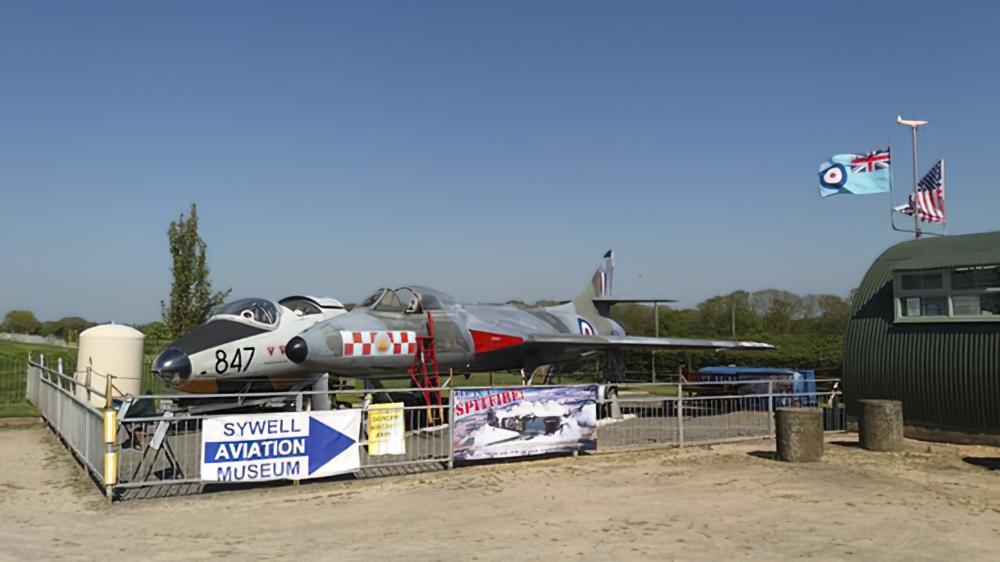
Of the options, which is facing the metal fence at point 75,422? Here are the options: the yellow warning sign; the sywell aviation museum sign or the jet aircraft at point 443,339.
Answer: the jet aircraft

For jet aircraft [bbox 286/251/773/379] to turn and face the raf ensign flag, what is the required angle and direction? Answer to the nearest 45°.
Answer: approximately 135° to its left

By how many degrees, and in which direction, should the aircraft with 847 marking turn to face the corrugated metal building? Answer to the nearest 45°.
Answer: approximately 135° to its left

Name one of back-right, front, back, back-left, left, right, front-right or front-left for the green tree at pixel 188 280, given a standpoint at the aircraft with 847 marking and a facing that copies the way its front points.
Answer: back-right

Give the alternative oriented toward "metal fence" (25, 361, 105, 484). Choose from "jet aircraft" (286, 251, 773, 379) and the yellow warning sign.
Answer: the jet aircraft

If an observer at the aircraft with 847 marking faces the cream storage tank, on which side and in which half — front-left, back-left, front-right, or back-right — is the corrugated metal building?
back-right

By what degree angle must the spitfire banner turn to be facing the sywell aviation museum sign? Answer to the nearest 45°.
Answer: approximately 45° to its right

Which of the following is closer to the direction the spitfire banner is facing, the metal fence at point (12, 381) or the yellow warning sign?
the yellow warning sign

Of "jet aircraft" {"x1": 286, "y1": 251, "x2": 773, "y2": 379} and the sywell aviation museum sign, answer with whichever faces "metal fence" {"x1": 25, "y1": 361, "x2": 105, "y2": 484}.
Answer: the jet aircraft
